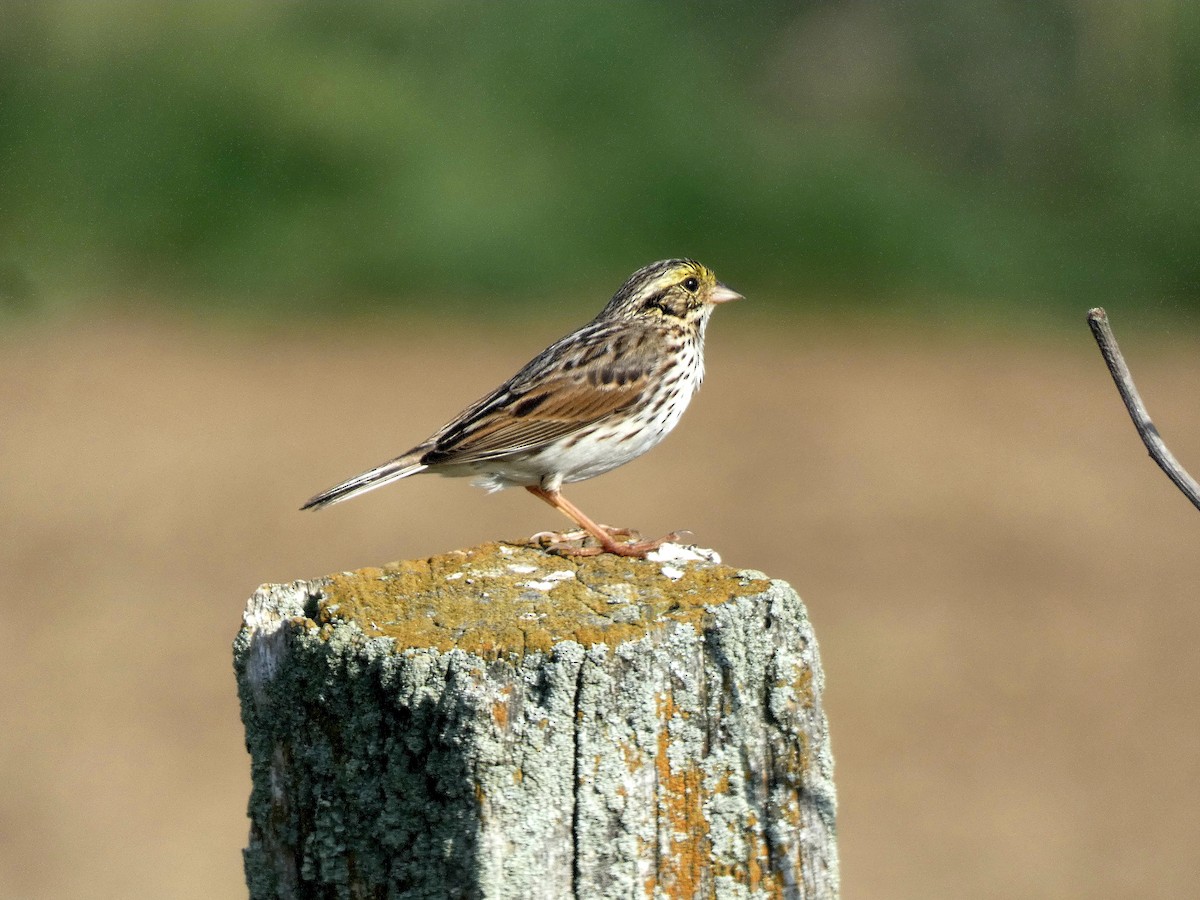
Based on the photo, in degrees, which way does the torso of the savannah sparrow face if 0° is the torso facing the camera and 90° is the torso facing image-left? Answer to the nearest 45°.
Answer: approximately 270°
